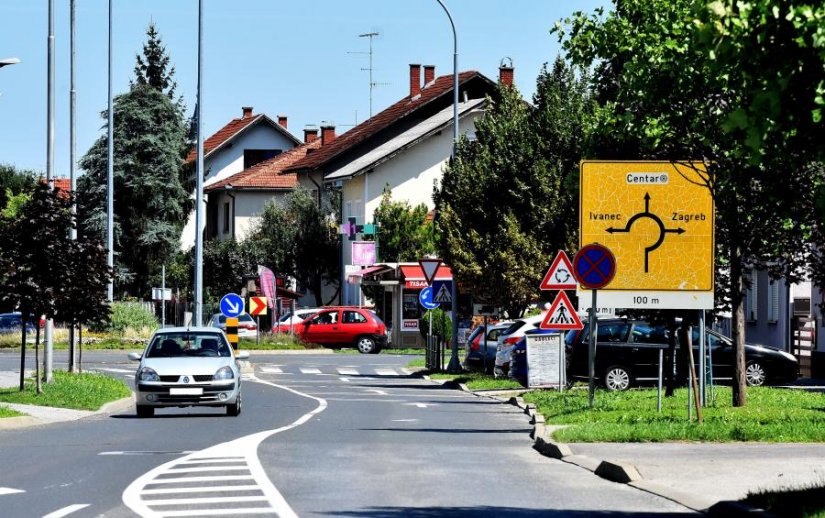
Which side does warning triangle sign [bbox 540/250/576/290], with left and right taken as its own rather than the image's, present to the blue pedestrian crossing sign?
back

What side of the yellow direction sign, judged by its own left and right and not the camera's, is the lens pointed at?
front

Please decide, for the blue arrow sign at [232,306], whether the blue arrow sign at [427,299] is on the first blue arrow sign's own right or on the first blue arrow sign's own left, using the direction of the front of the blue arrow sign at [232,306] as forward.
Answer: on the first blue arrow sign's own left

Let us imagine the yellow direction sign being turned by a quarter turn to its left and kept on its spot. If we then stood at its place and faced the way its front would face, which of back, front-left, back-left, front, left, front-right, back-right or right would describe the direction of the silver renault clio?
back

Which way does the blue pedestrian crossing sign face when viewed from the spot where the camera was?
facing the viewer

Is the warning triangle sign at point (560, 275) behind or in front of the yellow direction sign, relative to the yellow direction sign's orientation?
behind

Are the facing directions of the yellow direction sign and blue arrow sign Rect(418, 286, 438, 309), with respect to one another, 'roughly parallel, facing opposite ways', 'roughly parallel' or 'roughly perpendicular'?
roughly parallel

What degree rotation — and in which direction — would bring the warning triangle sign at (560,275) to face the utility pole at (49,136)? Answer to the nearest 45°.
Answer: approximately 90° to its right

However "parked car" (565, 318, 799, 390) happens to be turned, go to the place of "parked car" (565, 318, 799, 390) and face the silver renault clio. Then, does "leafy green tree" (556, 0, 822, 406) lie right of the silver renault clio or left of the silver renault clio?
left

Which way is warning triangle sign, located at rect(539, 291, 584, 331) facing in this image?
toward the camera

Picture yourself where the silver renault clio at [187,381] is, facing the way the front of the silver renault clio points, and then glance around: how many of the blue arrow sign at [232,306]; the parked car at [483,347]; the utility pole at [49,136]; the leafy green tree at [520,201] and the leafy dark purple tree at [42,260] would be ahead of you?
0

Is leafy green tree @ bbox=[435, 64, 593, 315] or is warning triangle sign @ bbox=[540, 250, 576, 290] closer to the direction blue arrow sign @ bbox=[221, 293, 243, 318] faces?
the warning triangle sign

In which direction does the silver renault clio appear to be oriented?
toward the camera

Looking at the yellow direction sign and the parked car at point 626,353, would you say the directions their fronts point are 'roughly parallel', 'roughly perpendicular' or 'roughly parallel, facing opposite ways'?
roughly perpendicular

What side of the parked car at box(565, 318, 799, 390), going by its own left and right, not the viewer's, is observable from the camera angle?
right

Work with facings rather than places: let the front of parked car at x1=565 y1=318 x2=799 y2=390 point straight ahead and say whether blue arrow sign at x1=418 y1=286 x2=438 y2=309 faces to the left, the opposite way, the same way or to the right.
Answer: to the right

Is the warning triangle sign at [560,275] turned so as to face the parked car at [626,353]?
no
